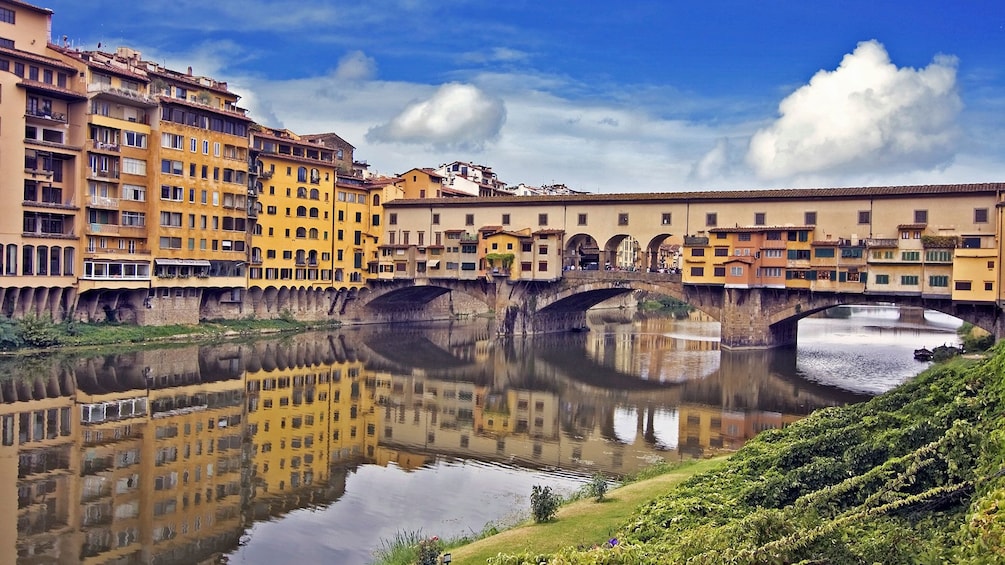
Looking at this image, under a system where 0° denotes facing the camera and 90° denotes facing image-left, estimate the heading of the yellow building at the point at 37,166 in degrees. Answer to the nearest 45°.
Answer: approximately 315°

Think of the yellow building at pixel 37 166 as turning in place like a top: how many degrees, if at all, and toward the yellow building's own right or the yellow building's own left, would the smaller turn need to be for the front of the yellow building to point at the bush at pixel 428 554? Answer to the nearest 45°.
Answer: approximately 45° to the yellow building's own right

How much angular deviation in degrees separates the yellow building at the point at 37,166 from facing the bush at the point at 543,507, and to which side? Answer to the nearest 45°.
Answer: approximately 45° to its right
